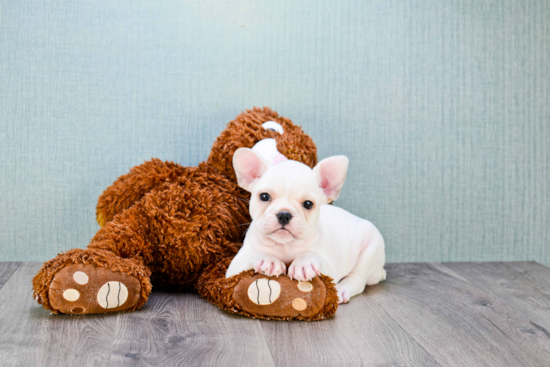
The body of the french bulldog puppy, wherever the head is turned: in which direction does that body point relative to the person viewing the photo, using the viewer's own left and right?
facing the viewer and to the left of the viewer
